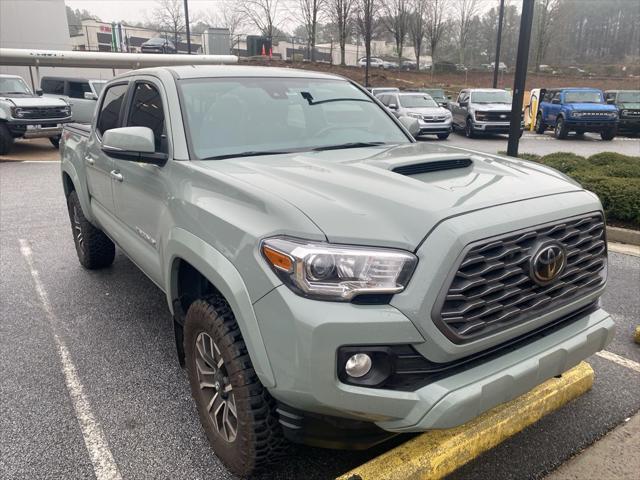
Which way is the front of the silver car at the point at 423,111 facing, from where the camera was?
facing the viewer and to the right of the viewer

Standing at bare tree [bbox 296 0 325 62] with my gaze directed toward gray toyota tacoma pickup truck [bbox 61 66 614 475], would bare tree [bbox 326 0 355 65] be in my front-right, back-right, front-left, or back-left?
front-left

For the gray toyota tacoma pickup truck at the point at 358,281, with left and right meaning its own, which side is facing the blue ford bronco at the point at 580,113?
left

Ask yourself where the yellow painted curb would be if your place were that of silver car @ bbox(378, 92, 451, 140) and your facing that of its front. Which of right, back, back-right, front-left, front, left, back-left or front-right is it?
front-right

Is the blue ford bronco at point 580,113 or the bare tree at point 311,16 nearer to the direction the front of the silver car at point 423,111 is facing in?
the blue ford bronco

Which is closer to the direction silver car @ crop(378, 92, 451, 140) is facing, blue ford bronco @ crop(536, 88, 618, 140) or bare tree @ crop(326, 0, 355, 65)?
the blue ford bronco

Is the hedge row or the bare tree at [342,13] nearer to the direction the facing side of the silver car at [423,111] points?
the hedge row

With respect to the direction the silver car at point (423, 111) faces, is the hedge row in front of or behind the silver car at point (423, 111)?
in front

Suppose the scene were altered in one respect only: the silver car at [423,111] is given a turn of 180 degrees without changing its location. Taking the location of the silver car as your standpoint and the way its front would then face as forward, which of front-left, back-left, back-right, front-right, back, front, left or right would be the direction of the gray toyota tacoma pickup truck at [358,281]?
back-left

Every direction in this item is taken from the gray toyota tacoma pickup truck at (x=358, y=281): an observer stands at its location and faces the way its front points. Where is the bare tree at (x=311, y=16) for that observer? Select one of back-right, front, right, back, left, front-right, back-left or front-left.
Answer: back-left

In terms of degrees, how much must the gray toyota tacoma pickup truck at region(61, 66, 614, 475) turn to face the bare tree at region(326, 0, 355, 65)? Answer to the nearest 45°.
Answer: approximately 135° to its left

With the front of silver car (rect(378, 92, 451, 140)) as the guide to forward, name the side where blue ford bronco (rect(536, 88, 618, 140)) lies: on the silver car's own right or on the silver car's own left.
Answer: on the silver car's own left

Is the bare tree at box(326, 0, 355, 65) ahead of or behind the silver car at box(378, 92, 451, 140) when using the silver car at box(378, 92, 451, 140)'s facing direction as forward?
behind
